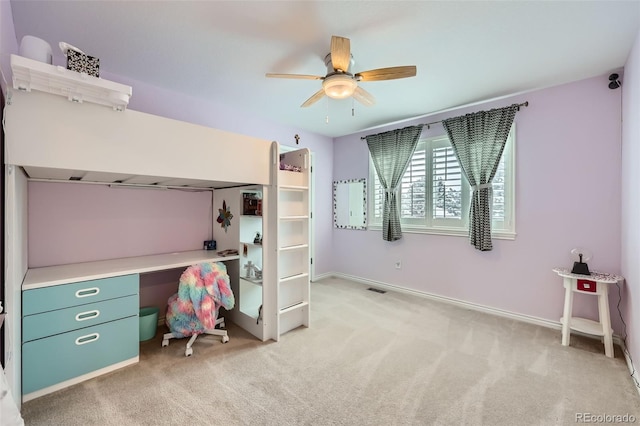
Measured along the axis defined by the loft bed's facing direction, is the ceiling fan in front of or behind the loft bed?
in front

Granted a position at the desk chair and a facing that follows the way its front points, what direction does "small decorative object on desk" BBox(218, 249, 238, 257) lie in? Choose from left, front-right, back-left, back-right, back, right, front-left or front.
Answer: right

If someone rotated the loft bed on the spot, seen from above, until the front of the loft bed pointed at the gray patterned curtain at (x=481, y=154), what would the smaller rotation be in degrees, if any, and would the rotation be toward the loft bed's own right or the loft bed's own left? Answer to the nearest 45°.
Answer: approximately 45° to the loft bed's own left

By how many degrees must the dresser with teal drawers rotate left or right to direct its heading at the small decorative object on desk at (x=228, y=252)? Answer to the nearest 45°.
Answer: approximately 45° to its left

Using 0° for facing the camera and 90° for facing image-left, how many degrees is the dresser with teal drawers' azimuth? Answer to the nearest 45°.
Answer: approximately 315°

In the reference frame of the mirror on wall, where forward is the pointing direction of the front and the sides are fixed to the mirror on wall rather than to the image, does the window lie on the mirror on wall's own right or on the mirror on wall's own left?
on the mirror on wall's own left

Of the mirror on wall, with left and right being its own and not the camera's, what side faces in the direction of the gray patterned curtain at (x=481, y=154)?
left

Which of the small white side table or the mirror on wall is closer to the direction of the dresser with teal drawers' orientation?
the small white side table

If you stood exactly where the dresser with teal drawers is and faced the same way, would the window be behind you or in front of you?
in front

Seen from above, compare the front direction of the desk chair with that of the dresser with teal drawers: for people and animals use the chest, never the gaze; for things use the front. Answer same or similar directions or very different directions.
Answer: very different directions

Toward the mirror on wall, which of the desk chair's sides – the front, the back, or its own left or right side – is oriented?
right
